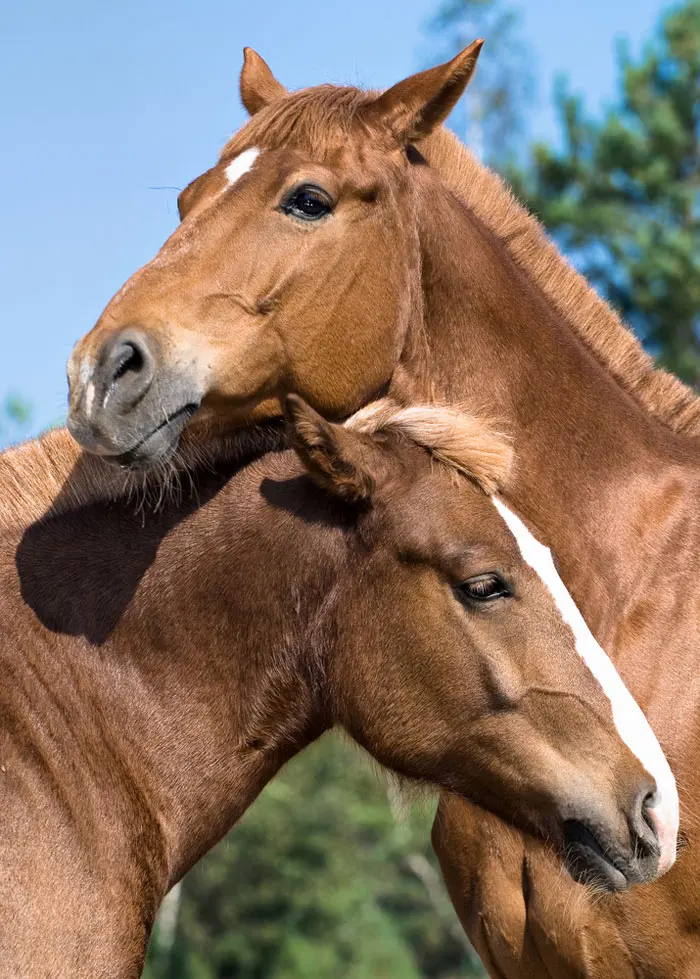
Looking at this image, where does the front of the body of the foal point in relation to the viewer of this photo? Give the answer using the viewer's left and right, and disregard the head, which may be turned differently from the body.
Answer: facing to the right of the viewer
